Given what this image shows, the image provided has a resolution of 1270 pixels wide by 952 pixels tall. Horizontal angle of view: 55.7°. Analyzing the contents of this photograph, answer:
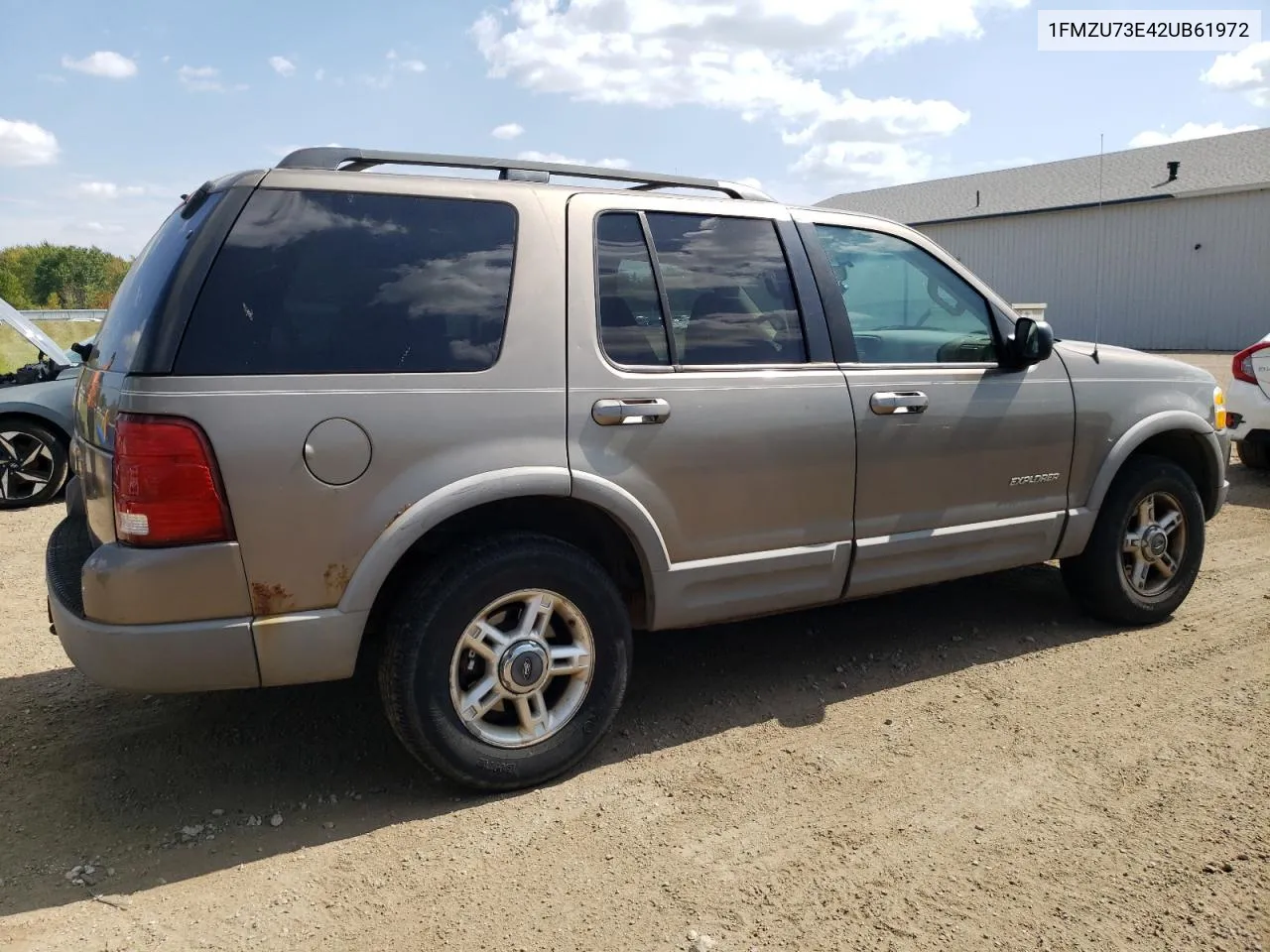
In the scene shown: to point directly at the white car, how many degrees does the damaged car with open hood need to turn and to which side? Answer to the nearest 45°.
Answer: approximately 135° to its left

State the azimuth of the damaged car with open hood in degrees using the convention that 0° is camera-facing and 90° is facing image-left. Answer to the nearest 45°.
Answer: approximately 90°

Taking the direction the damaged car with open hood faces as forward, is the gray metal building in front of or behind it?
behind
